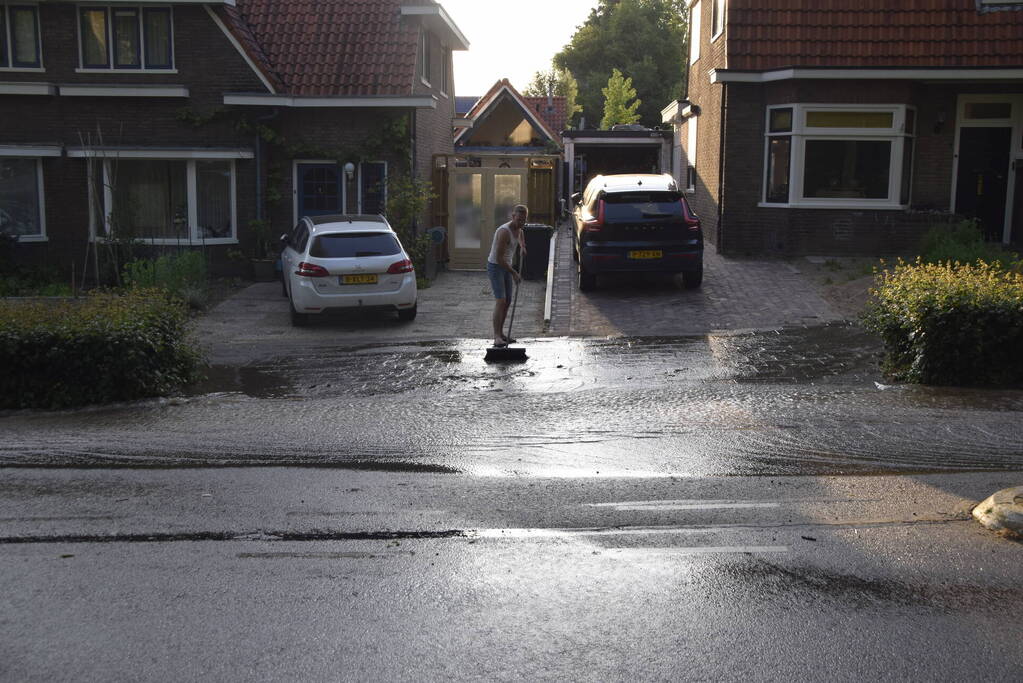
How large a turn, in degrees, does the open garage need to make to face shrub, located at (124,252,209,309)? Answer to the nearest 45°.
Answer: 0° — it already faces it

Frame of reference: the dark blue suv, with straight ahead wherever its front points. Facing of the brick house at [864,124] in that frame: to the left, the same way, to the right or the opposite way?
the opposite way

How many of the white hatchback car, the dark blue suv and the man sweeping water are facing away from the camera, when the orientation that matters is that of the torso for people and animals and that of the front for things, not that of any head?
2

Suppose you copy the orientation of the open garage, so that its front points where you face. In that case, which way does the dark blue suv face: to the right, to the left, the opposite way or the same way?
the opposite way

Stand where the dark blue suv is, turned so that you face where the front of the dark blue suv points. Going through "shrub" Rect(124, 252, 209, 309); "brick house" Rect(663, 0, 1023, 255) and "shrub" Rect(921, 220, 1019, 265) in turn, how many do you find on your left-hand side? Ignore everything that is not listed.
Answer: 1

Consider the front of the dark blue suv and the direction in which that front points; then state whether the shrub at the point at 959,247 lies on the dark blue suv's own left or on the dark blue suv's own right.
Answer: on the dark blue suv's own right

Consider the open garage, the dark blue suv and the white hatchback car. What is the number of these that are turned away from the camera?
2

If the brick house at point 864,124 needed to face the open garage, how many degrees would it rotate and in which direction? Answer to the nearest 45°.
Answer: approximately 135° to its right

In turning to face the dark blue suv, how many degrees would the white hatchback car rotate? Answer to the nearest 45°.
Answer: approximately 90° to its right

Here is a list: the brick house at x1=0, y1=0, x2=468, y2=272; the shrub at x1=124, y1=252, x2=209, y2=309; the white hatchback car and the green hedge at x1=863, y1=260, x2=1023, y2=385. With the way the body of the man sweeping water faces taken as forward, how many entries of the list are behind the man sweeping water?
3

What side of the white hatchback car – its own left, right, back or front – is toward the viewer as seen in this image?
back

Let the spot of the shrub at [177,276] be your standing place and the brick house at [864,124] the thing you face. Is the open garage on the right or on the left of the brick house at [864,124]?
left

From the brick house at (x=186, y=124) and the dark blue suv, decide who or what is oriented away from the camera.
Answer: the dark blue suv

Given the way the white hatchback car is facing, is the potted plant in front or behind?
in front

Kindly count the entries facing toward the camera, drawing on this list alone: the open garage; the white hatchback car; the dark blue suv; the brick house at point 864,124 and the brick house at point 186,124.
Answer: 3

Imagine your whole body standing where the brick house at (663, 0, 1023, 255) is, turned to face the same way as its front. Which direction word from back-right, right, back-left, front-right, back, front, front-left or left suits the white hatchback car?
front-right

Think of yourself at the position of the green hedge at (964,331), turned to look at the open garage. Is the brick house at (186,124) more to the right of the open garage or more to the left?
left
